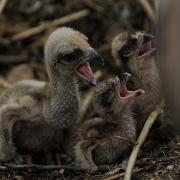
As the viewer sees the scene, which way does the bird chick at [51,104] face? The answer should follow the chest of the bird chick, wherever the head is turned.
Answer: to the viewer's right

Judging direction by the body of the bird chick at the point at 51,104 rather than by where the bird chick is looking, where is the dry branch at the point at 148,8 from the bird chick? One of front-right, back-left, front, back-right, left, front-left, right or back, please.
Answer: front-left

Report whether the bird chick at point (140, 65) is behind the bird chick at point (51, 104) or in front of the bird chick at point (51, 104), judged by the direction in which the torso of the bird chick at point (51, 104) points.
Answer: in front

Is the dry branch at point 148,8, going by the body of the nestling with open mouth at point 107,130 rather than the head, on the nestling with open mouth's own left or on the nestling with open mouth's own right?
on the nestling with open mouth's own left

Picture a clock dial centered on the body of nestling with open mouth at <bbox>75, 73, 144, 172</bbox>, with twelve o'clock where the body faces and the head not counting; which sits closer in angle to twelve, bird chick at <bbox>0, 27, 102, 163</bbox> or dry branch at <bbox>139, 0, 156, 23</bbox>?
the dry branch

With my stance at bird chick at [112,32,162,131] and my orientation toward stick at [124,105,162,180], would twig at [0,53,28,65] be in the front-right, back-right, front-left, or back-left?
back-right

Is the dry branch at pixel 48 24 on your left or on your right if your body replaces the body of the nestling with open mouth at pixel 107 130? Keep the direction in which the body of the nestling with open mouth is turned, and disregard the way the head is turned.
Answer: on your left

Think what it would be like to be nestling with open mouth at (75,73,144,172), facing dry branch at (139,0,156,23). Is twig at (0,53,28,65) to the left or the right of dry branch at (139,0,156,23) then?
left
